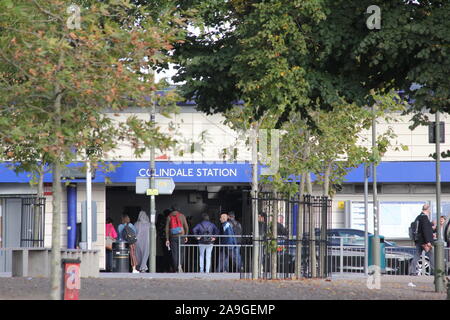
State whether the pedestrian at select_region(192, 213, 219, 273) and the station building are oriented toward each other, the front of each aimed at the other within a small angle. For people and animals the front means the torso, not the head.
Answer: yes

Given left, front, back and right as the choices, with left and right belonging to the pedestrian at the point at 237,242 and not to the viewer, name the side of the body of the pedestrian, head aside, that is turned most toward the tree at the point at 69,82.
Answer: left

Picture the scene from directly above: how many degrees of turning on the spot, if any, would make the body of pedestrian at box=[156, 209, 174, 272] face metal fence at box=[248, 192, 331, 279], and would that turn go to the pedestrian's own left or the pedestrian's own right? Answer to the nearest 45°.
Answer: approximately 90° to the pedestrian's own right

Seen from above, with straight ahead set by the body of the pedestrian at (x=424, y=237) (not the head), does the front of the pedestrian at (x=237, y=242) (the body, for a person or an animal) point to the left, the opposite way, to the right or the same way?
the opposite way

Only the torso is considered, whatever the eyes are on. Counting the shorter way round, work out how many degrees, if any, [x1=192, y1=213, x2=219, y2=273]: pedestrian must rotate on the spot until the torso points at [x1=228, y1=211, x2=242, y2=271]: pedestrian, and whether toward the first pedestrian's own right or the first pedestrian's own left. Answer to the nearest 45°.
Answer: approximately 45° to the first pedestrian's own right

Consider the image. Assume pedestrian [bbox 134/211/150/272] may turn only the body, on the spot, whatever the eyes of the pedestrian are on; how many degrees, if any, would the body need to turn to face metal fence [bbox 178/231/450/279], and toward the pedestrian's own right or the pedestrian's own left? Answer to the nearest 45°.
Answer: approximately 90° to the pedestrian's own right

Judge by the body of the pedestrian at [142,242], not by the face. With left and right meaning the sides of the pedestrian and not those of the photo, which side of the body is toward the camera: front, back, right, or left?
back

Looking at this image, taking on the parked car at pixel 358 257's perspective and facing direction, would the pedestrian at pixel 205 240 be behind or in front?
behind

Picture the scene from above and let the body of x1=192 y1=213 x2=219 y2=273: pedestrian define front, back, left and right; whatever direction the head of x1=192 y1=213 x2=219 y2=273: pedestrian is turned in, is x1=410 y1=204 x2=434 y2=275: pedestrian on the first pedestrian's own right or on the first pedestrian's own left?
on the first pedestrian's own right
